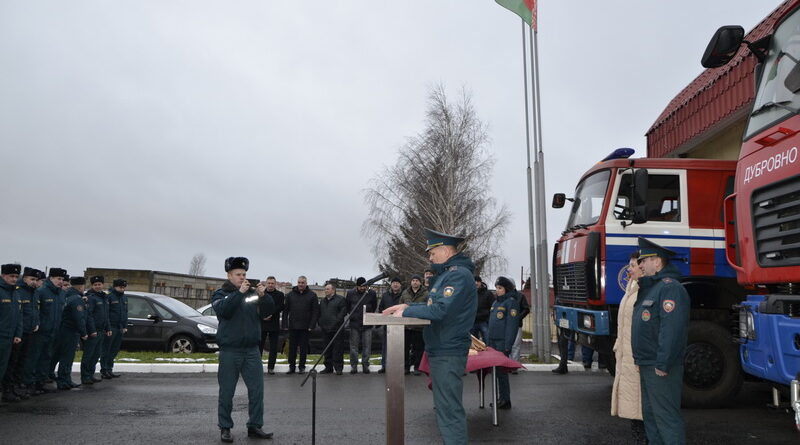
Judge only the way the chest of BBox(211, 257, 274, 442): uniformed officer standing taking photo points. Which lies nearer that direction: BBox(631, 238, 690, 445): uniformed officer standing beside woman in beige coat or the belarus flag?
the uniformed officer standing beside woman in beige coat

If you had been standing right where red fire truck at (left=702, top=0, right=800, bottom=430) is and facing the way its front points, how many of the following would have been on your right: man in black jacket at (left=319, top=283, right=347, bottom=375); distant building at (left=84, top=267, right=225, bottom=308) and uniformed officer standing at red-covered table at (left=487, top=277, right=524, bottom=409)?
3

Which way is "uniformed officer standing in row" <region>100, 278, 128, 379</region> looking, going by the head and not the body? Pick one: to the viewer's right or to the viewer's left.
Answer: to the viewer's right

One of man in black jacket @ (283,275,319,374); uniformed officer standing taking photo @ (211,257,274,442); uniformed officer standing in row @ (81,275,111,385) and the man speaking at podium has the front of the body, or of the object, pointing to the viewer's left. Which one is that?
the man speaking at podium

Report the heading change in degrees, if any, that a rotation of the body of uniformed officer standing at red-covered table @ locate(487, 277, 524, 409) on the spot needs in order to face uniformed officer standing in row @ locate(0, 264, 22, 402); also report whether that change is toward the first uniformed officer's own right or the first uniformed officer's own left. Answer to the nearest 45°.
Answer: approximately 45° to the first uniformed officer's own right

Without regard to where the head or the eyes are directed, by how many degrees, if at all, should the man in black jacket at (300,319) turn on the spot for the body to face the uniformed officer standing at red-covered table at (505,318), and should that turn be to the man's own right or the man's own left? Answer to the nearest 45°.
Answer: approximately 45° to the man's own left

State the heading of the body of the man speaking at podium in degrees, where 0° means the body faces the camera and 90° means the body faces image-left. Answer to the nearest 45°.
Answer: approximately 90°

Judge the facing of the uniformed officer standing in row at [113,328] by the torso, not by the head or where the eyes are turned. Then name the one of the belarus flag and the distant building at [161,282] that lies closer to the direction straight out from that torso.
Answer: the belarus flag

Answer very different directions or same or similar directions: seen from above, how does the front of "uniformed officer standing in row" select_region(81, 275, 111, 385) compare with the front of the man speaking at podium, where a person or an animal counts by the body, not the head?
very different directions
